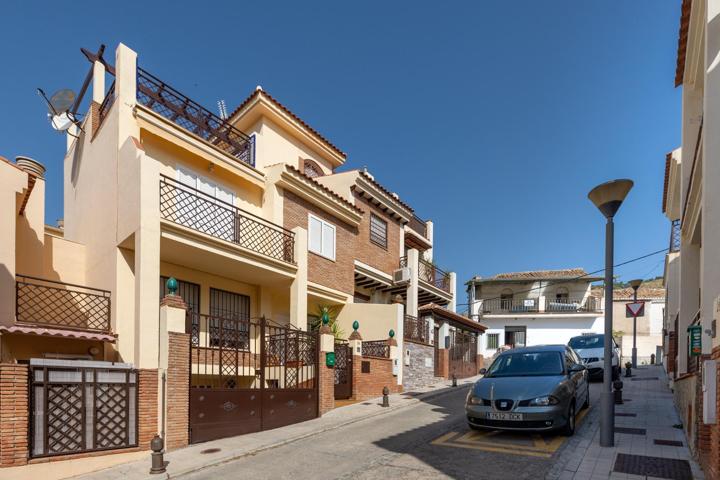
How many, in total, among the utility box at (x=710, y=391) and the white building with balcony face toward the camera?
1

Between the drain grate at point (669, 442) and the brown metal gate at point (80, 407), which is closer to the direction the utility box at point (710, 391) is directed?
the brown metal gate

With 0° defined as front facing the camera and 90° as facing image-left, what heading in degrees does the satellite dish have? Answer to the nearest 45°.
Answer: approximately 45°

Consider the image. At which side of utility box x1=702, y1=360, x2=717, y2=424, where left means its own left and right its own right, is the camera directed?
left

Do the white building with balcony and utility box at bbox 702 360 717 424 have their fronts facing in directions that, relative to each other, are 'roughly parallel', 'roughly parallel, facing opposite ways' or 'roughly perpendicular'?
roughly perpendicular
